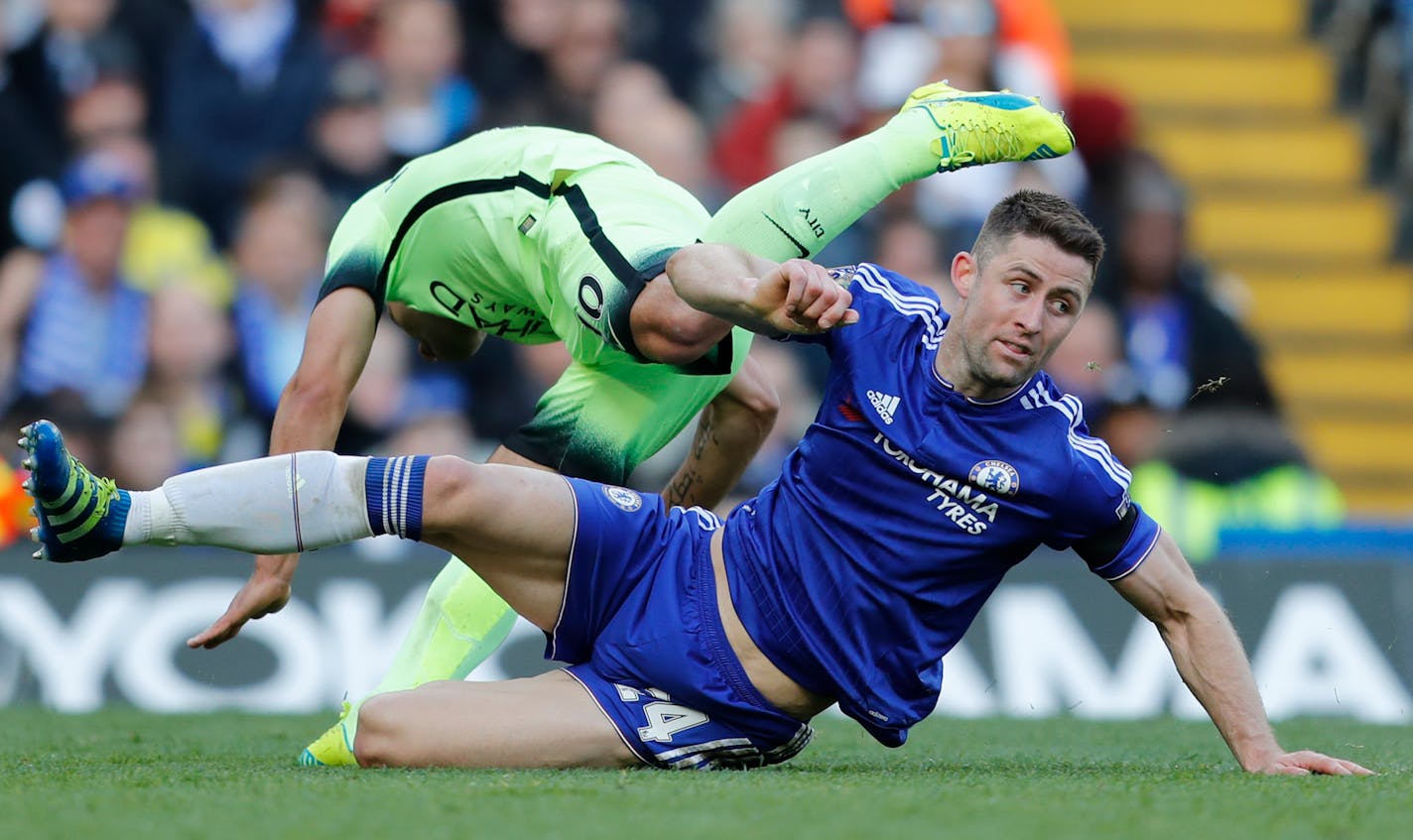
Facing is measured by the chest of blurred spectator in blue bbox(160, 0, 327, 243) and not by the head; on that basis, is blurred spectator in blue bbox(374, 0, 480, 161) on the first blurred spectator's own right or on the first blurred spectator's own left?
on the first blurred spectator's own left

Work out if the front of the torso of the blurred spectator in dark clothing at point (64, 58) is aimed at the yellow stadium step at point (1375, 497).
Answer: no

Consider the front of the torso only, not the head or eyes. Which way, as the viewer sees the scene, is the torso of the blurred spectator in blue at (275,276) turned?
toward the camera

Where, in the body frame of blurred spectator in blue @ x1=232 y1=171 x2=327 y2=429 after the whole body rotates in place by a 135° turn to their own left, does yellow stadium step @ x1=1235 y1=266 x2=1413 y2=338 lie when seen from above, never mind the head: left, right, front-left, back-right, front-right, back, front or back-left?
front-right

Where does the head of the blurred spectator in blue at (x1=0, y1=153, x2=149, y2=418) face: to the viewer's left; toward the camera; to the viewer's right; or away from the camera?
toward the camera

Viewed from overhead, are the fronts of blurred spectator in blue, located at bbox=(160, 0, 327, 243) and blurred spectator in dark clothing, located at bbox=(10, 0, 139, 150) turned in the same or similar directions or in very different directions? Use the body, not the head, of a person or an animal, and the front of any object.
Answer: same or similar directions

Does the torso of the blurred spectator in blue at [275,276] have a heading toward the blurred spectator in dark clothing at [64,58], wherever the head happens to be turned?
no

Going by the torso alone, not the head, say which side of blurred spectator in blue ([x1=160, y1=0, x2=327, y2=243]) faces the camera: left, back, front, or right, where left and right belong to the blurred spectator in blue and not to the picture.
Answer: front

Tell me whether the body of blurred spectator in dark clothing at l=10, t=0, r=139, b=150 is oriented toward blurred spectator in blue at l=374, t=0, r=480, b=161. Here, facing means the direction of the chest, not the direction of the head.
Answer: no

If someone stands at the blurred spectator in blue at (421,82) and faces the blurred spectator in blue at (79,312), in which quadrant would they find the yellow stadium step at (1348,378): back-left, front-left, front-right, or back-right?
back-left

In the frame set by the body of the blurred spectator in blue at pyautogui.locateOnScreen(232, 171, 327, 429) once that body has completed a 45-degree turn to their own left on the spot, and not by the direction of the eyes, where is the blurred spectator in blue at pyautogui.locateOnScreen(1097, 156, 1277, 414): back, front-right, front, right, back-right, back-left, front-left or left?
front-left

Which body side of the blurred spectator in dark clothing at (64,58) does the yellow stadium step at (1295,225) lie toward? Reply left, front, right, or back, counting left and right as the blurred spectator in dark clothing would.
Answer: left

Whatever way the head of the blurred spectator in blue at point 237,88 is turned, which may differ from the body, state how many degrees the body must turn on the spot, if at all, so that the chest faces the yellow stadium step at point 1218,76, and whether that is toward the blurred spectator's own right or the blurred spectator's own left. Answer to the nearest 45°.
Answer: approximately 90° to the blurred spectator's own left

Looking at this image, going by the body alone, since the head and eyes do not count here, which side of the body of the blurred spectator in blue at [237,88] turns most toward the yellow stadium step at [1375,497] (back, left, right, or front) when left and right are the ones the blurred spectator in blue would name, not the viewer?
left

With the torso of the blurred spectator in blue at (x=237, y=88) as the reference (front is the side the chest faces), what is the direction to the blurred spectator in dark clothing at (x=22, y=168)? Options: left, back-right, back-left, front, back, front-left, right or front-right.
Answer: right

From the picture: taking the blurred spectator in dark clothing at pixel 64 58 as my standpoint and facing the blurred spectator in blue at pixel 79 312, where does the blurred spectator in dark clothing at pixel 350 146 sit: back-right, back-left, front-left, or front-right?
front-left

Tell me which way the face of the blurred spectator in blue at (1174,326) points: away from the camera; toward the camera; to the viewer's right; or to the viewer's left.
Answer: toward the camera

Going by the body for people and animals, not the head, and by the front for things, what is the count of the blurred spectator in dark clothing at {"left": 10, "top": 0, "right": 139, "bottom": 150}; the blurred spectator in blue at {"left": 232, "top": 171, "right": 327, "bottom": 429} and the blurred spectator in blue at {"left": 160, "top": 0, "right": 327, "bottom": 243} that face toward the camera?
3

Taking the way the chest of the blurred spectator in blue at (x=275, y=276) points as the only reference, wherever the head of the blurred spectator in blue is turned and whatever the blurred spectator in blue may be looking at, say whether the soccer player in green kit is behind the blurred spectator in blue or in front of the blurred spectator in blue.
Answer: in front

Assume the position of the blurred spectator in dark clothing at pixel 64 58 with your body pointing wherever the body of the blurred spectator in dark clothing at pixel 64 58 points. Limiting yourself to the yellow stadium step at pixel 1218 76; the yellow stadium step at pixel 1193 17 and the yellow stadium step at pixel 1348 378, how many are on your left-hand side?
3
